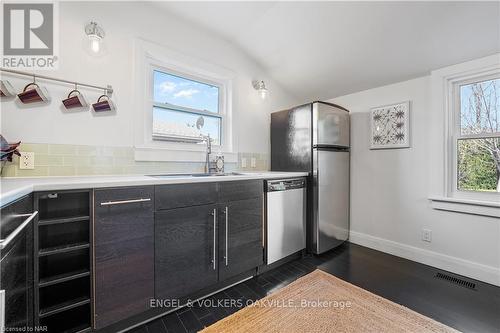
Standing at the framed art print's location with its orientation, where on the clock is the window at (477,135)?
The window is roughly at 8 o'clock from the framed art print.

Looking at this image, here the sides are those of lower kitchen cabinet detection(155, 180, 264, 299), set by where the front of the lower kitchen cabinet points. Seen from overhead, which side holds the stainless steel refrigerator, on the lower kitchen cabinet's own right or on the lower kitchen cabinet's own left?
on the lower kitchen cabinet's own left

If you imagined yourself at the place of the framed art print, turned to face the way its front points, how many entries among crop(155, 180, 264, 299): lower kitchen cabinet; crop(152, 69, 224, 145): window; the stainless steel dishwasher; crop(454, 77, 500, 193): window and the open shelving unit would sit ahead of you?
4

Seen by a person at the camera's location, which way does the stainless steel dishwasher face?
facing the viewer and to the right of the viewer

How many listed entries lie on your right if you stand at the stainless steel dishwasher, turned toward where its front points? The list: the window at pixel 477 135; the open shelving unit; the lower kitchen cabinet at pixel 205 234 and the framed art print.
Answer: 2

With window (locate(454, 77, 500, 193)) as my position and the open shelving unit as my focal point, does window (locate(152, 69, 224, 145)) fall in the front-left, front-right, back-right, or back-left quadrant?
front-right

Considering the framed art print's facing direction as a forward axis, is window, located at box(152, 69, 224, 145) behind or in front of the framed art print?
in front

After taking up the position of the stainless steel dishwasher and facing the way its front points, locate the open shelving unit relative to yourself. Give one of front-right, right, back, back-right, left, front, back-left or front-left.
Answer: right

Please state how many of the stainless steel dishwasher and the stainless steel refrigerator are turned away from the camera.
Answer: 0

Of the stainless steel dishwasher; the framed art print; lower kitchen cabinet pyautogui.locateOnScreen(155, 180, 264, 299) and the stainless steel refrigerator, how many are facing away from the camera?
0

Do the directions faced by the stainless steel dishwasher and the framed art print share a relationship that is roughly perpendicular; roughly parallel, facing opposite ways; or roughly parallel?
roughly perpendicular

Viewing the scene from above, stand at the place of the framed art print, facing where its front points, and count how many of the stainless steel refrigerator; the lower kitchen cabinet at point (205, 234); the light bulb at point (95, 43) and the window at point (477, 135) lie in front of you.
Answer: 3
